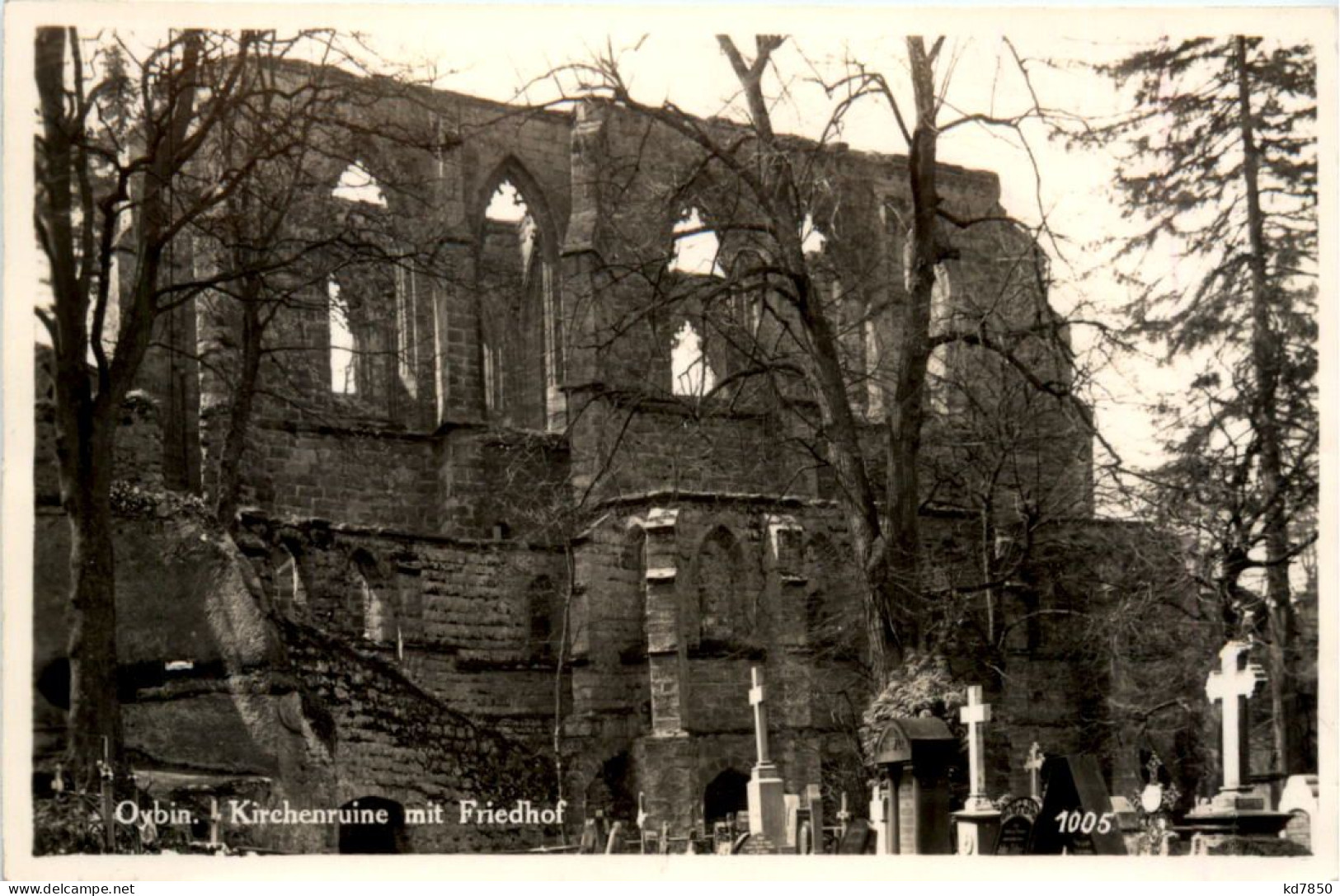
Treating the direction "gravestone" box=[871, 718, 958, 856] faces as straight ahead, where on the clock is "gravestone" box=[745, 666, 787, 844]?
"gravestone" box=[745, 666, 787, 844] is roughly at 4 o'clock from "gravestone" box=[871, 718, 958, 856].

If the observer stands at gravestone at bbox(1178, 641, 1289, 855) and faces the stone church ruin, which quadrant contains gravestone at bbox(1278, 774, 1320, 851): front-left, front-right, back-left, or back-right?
front-right

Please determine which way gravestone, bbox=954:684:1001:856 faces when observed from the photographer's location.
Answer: facing the viewer and to the left of the viewer

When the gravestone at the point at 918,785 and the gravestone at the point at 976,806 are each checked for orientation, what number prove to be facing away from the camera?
0
